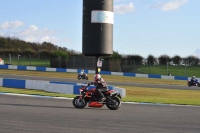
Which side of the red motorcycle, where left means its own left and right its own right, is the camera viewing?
left

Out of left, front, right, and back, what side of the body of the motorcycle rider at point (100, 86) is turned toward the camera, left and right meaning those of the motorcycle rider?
left
